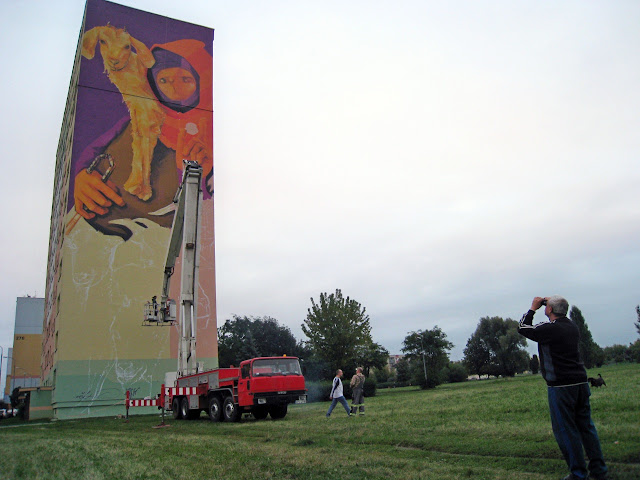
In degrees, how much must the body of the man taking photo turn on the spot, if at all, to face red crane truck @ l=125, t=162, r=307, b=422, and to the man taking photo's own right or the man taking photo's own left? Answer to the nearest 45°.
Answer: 0° — they already face it

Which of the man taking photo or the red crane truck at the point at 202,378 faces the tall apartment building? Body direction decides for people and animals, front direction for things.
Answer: the man taking photo

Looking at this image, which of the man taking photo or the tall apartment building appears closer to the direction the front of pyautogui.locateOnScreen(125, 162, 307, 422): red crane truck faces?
the man taking photo

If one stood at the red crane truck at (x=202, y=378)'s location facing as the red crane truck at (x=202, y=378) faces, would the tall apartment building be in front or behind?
behind

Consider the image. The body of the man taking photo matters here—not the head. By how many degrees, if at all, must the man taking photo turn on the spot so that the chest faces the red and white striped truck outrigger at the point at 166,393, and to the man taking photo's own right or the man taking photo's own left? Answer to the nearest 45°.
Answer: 0° — they already face it

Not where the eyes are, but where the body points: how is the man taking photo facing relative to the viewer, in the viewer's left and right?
facing away from the viewer and to the left of the viewer

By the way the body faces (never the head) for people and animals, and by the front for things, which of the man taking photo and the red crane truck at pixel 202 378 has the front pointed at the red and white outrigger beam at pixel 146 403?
the man taking photo

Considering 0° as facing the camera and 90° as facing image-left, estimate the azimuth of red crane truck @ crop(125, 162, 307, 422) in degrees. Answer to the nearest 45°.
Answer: approximately 315°

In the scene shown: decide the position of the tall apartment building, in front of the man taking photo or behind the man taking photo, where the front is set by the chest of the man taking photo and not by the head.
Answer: in front

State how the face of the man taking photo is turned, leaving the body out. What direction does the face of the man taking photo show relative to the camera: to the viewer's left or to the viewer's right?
to the viewer's left
